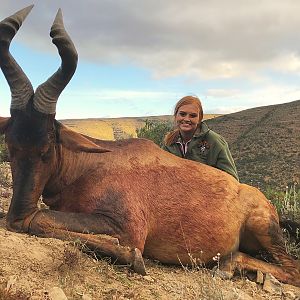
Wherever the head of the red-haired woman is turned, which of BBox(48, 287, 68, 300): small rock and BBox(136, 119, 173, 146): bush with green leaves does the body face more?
the small rock

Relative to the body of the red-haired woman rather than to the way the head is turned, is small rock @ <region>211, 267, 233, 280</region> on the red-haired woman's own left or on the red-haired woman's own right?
on the red-haired woman's own left

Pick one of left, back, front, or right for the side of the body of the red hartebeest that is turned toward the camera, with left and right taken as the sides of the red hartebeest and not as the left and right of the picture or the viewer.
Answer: left

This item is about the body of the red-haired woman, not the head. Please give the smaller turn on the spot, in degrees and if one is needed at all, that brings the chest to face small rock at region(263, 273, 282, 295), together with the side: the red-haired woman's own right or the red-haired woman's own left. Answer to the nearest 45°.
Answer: approximately 90° to the red-haired woman's own left

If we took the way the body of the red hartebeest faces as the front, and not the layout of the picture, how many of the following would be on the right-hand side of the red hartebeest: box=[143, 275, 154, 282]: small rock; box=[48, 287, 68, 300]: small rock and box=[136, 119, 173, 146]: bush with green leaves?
1

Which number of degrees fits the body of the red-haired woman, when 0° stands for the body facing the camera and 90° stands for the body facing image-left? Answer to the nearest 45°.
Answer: approximately 45°

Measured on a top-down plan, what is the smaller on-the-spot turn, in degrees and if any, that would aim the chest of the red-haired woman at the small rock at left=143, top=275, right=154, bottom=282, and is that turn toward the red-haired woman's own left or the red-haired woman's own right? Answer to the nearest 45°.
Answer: approximately 45° to the red-haired woman's own left

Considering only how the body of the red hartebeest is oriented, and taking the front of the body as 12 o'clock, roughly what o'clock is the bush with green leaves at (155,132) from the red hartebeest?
The bush with green leaves is roughly at 3 o'clock from the red hartebeest.
